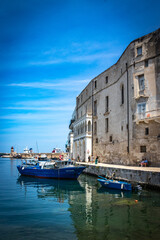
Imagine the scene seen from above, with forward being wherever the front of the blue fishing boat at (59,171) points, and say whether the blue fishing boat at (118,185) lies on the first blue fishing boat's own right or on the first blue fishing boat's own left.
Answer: on the first blue fishing boat's own right

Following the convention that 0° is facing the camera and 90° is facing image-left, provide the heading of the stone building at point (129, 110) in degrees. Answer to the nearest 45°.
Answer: approximately 45°

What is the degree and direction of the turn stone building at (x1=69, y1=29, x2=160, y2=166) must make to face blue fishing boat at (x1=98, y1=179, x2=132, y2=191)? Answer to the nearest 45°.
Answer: approximately 45° to its left

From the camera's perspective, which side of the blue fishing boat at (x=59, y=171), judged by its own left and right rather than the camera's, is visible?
right
